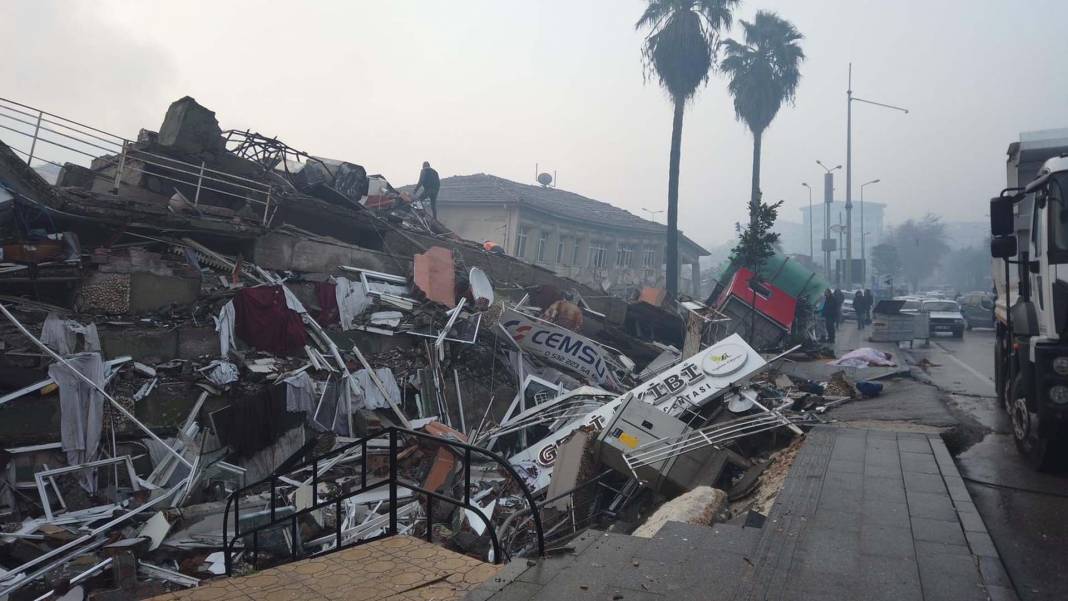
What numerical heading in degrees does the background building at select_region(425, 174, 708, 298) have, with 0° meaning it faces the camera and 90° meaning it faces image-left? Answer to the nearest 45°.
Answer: approximately 315°

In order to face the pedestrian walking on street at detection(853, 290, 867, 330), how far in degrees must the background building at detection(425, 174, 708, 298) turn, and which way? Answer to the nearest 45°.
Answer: approximately 45° to its left

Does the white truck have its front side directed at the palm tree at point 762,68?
no

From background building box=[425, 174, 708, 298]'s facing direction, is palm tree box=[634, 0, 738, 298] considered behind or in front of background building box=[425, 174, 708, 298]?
in front

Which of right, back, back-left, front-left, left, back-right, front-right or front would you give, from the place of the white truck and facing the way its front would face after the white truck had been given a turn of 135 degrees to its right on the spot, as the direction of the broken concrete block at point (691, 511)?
front-left

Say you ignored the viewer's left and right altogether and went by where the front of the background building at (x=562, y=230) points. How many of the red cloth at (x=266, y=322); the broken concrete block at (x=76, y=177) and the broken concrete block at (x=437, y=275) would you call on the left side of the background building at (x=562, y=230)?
0

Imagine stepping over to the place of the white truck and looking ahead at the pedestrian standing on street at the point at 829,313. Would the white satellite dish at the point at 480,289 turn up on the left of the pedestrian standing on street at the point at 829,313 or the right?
left

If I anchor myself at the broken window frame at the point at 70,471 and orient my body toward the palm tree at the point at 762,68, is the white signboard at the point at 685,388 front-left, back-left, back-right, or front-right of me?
front-right

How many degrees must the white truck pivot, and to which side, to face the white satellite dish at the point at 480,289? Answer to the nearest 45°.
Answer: approximately 135° to its right

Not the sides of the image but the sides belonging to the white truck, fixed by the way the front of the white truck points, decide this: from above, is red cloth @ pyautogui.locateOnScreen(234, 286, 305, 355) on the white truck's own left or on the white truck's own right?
on the white truck's own right

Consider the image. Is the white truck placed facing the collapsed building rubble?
no

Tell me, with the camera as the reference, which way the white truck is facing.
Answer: facing the viewer and to the right of the viewer

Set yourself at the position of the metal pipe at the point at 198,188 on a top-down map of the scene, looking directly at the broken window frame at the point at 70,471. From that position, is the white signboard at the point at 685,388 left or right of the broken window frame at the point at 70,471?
left

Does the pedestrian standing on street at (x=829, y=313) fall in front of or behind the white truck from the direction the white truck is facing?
behind

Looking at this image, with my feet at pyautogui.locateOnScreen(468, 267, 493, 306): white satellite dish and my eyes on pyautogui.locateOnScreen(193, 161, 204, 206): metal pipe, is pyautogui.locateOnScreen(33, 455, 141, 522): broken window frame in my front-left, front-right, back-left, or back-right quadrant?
front-left

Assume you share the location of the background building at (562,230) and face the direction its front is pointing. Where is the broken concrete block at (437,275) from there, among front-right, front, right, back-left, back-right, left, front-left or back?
front-right

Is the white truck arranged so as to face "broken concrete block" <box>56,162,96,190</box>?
no

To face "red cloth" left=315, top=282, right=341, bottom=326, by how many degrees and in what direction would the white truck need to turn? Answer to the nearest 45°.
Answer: approximately 135° to its right

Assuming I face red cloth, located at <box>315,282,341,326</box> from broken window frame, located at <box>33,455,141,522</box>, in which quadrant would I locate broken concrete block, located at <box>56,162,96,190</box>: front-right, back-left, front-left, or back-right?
front-left
